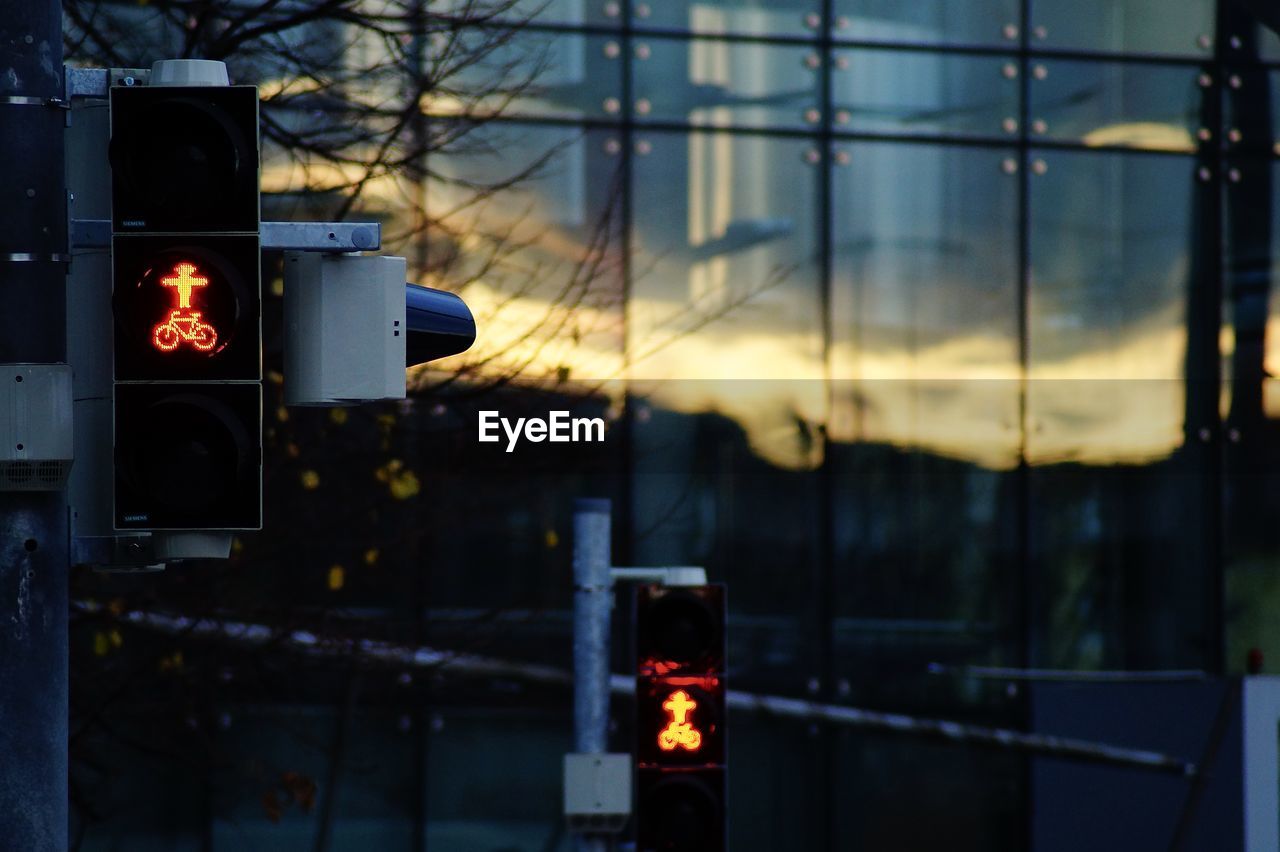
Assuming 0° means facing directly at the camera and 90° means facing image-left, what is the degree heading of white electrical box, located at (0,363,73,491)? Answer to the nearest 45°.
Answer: approximately 0°

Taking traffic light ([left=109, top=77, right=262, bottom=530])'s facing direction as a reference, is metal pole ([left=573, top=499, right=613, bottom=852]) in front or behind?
behind

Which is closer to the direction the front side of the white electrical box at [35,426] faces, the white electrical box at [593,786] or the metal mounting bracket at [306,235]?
the metal mounting bracket

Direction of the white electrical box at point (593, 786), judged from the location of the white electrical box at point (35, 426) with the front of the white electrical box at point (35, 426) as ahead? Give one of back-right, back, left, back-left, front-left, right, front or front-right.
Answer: back-left

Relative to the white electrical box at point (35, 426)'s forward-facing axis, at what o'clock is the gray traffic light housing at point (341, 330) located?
the gray traffic light housing at point (341, 330) is roughly at 9 o'clock from the white electrical box at point (35, 426).

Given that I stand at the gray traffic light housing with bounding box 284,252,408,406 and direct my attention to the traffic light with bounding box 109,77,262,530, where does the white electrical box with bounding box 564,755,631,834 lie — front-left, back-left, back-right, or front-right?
back-right

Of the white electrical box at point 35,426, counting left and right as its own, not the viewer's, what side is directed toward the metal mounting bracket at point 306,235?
left

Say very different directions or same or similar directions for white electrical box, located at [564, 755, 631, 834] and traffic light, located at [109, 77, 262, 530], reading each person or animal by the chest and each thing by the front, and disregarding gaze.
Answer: same or similar directions

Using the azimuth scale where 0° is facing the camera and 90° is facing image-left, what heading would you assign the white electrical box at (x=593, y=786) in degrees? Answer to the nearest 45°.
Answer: approximately 0°

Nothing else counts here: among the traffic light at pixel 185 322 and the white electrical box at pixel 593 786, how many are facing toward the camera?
2

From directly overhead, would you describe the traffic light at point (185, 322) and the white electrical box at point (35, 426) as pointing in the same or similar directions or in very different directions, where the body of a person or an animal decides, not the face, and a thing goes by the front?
same or similar directions

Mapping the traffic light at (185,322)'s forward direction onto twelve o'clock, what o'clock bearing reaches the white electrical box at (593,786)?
The white electrical box is roughly at 7 o'clock from the traffic light.

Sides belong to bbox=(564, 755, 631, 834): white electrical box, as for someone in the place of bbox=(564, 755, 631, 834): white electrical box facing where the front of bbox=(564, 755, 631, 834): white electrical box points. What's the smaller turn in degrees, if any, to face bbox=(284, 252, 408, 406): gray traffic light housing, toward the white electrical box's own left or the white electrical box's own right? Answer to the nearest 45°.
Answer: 0° — it already faces it

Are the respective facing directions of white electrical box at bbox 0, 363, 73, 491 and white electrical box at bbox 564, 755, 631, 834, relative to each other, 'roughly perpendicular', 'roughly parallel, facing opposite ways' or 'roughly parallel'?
roughly parallel

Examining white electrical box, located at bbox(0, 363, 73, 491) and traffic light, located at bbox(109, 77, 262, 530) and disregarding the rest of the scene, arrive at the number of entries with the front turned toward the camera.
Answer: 2

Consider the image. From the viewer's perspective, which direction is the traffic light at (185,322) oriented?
toward the camera
